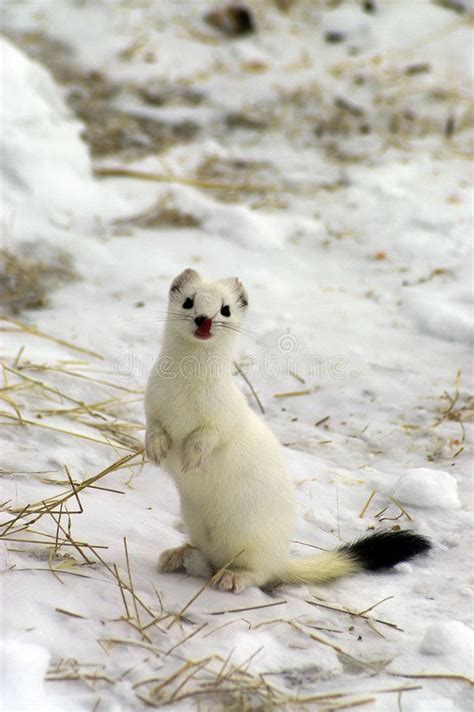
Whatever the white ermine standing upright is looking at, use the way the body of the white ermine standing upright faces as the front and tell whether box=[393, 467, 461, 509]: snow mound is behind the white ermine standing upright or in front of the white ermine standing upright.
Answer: behind

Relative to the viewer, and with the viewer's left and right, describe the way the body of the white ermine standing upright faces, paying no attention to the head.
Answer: facing the viewer and to the left of the viewer
